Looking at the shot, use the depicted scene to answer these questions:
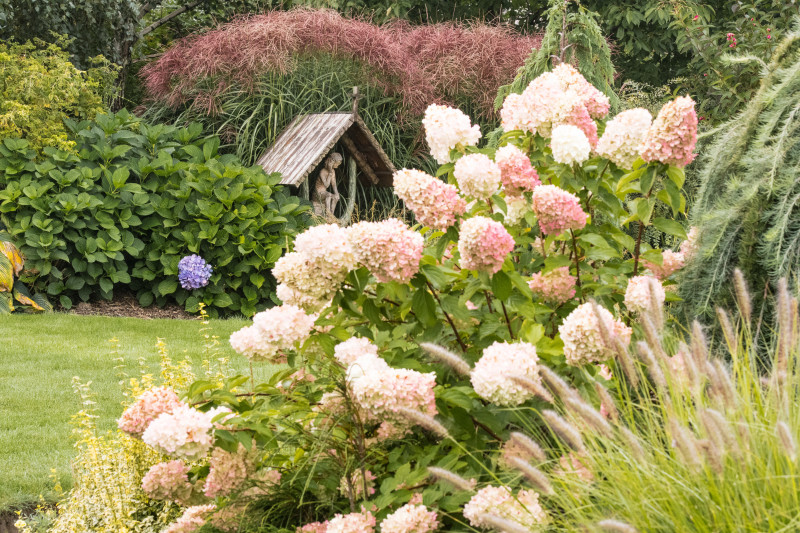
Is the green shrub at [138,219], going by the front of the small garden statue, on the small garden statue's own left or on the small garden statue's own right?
on the small garden statue's own right

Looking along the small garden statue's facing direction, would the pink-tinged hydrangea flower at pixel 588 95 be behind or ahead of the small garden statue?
ahead

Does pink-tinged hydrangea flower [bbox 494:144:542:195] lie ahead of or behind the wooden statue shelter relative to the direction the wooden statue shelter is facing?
ahead

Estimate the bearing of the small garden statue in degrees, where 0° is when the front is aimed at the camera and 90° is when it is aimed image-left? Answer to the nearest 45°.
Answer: approximately 315°

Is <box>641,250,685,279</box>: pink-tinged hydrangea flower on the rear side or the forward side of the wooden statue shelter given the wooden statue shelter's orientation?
on the forward side

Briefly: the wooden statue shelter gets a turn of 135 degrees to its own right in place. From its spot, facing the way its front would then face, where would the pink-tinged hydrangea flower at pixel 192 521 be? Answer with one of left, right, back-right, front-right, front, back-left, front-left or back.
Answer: left

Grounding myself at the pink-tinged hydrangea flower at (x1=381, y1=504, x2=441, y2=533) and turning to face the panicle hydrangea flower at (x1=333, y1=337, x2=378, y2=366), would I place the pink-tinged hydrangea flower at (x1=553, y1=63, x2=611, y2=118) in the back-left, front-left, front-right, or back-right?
front-right

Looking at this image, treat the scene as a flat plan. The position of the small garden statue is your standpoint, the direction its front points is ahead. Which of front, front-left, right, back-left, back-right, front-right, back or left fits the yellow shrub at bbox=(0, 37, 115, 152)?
back-right

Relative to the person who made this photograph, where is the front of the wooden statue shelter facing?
facing the viewer and to the right of the viewer

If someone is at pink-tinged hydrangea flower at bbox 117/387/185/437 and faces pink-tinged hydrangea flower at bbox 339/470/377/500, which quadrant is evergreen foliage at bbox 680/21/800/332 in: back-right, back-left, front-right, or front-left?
front-left

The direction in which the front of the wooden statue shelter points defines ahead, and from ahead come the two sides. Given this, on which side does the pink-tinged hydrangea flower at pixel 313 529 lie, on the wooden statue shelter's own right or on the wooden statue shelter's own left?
on the wooden statue shelter's own right

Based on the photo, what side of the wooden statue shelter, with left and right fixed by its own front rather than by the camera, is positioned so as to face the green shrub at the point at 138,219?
right
